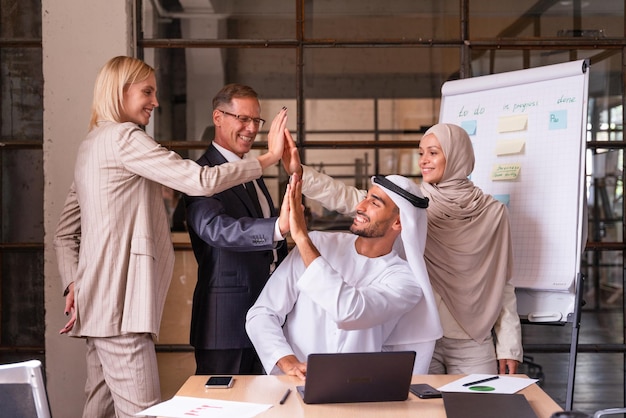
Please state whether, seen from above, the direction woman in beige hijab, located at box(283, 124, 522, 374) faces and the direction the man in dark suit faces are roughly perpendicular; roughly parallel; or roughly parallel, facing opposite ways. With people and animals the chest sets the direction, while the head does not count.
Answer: roughly perpendicular

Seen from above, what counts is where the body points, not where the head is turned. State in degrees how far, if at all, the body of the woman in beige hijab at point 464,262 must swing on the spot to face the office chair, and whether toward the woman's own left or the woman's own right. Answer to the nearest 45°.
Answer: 0° — they already face it

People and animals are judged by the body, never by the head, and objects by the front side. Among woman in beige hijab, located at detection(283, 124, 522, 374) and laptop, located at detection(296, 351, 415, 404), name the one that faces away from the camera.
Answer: the laptop

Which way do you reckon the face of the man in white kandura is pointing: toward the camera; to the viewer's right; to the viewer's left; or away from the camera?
to the viewer's left

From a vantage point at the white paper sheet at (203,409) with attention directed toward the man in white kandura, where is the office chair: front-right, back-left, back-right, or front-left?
back-left

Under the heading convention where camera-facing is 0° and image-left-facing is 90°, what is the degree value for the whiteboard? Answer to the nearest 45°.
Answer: approximately 45°

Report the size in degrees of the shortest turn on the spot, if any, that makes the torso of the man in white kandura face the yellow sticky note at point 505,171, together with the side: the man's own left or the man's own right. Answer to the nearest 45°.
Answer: approximately 180°

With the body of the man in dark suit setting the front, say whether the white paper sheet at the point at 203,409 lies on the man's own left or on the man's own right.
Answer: on the man's own right

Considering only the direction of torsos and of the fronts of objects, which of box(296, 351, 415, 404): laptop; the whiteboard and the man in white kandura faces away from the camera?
the laptop

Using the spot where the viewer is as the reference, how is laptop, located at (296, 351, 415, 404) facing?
facing away from the viewer

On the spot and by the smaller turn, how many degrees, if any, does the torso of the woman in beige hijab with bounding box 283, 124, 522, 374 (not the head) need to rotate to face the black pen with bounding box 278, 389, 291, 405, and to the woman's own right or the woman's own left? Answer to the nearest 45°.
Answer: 0° — they already face it

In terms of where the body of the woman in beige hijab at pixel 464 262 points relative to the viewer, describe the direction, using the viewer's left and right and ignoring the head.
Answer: facing the viewer and to the left of the viewer

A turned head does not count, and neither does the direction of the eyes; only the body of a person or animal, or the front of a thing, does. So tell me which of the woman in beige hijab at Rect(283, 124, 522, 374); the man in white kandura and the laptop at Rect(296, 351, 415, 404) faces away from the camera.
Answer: the laptop

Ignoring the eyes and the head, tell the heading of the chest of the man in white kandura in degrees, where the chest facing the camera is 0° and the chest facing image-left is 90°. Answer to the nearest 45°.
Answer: approximately 45°

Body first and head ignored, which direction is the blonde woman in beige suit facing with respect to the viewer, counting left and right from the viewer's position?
facing away from the viewer and to the right of the viewer

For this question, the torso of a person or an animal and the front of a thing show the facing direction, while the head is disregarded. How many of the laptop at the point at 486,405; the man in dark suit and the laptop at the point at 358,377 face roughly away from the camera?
2

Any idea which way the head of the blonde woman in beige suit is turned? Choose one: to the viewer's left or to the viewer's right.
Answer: to the viewer's right

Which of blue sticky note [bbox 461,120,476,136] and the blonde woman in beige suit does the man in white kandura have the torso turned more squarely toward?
the blonde woman in beige suit

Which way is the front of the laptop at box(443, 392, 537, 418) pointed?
away from the camera

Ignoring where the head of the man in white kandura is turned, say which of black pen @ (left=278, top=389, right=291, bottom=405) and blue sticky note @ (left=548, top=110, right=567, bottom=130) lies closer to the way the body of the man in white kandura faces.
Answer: the black pen

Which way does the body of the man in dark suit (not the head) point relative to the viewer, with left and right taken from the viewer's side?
facing the viewer and to the right of the viewer
